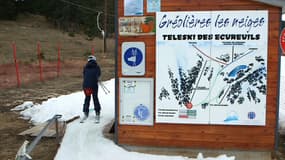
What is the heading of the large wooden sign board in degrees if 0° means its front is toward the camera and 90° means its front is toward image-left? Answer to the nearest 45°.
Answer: approximately 0°
